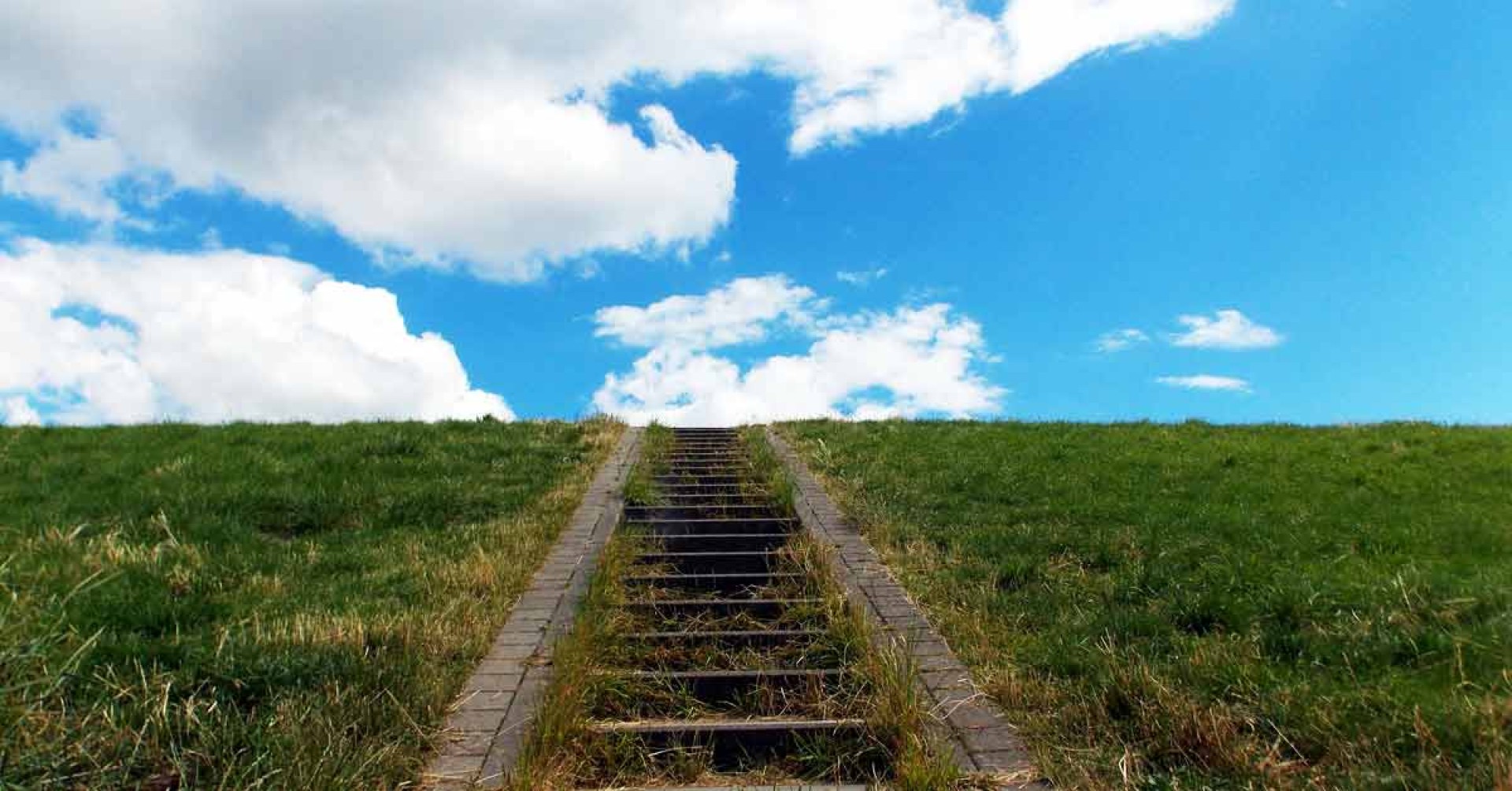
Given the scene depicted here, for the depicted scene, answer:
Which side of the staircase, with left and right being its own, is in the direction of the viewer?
front

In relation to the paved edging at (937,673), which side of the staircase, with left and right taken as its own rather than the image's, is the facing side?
left

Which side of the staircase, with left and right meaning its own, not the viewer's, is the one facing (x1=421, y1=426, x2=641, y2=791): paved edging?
right
